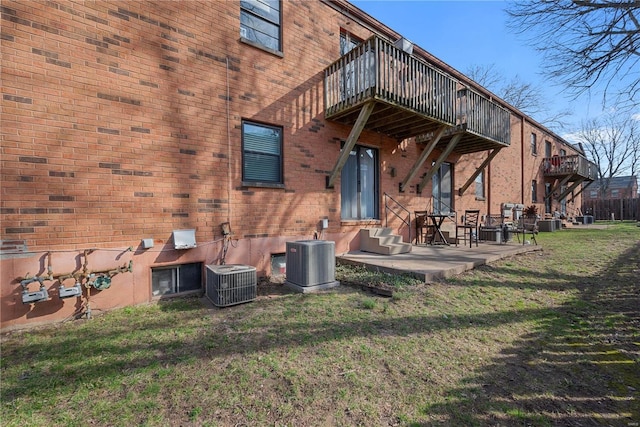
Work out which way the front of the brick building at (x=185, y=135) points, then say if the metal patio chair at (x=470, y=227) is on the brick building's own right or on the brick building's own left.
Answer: on the brick building's own left

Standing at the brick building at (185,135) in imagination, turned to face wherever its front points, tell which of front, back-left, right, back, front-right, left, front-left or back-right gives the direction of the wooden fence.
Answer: left

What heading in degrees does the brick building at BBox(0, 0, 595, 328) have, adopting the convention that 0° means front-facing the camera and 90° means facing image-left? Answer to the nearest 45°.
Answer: approximately 315°
